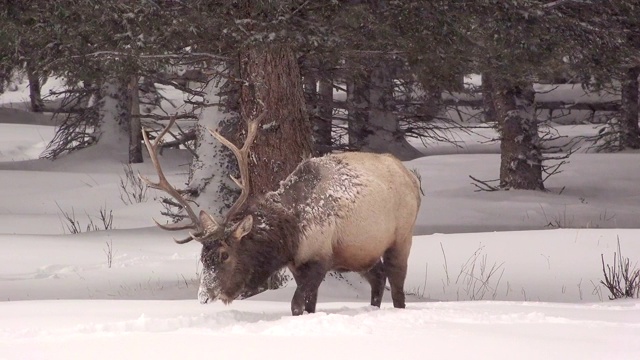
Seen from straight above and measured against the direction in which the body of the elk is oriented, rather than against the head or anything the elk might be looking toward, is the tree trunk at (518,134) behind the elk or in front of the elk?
behind

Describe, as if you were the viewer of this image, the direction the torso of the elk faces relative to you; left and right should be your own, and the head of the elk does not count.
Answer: facing the viewer and to the left of the viewer

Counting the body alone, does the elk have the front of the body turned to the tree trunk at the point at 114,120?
no

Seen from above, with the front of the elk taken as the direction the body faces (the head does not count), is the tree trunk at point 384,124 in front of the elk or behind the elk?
behind

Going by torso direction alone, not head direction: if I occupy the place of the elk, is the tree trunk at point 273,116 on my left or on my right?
on my right

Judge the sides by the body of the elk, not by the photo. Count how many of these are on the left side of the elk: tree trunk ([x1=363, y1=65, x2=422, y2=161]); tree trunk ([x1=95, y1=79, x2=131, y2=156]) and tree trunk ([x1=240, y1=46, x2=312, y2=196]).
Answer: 0
